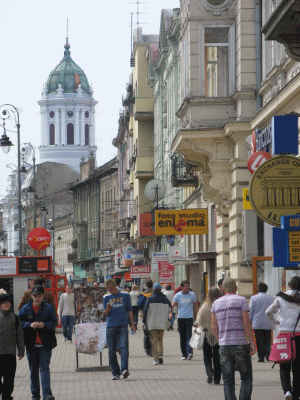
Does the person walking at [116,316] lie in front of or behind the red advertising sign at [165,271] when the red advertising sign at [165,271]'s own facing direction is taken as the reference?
in front

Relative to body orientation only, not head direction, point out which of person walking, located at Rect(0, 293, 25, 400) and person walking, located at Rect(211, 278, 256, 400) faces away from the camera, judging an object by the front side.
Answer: person walking, located at Rect(211, 278, 256, 400)

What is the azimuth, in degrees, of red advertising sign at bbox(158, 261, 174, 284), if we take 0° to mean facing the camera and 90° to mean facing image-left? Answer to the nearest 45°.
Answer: approximately 0°

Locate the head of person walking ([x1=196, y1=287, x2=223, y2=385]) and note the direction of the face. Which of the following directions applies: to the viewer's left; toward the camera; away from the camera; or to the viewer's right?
away from the camera

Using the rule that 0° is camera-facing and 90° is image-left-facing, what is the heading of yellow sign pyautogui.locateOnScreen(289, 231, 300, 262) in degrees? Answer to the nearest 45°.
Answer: approximately 0°

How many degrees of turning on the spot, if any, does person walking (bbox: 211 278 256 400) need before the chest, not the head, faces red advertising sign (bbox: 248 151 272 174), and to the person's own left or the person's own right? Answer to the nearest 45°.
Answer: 0° — they already face it

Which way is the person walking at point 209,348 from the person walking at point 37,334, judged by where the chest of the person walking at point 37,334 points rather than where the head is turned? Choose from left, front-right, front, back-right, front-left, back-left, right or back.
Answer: back-left

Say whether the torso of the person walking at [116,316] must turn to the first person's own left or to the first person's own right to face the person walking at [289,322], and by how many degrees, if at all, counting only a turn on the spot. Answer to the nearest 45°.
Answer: approximately 45° to the first person's own left

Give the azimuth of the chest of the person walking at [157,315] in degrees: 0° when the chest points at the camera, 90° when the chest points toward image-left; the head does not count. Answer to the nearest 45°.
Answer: approximately 180°

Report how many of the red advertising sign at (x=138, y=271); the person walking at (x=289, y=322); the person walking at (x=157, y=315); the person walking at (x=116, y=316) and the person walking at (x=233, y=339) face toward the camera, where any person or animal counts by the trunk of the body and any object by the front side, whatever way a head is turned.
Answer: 2

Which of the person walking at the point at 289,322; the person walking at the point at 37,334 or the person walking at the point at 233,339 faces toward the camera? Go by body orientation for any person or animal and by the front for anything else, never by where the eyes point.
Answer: the person walking at the point at 37,334
